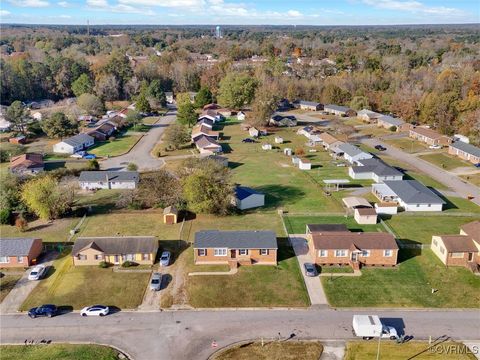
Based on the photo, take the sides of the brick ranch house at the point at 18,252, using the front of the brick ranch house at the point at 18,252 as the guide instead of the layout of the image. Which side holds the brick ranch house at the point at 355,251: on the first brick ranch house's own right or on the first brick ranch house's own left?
on the first brick ranch house's own left

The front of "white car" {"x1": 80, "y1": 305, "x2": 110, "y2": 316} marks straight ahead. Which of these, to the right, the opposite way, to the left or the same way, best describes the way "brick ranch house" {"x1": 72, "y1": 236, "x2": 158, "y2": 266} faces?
to the left

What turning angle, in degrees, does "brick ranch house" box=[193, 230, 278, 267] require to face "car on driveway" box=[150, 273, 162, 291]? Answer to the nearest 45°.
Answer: approximately 45° to its right

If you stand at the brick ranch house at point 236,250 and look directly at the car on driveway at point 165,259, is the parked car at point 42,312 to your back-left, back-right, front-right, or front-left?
front-left

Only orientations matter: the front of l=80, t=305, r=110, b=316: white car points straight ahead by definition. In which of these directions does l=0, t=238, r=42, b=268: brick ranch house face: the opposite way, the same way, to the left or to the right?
to the left

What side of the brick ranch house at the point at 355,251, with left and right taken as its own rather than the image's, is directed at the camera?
front

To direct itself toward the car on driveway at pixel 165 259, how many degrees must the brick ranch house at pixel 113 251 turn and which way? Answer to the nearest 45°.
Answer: approximately 90° to its left

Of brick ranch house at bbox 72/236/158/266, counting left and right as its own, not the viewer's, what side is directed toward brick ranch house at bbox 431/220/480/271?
left

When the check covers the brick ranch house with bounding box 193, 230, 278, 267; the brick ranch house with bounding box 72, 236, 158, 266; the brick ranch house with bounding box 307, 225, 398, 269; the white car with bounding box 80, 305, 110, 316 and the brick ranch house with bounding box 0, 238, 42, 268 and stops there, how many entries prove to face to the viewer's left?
1

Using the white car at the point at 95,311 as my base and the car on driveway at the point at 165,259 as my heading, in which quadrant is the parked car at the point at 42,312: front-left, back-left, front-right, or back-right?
back-left

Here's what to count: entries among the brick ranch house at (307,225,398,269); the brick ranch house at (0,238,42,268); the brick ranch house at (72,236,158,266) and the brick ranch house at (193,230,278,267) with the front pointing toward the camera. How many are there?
4

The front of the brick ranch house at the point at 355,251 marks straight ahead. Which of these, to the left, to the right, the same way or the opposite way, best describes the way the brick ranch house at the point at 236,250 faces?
the same way

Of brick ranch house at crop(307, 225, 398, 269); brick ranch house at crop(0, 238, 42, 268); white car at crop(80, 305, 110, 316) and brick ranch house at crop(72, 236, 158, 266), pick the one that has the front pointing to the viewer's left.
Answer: the white car

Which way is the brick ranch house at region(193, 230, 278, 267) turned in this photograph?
toward the camera

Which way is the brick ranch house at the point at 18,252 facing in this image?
toward the camera

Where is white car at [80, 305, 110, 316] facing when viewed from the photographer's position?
facing to the left of the viewer

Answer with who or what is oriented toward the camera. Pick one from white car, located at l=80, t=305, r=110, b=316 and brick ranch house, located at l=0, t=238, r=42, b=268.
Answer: the brick ranch house

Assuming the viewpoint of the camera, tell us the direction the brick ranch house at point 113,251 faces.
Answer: facing the viewer
